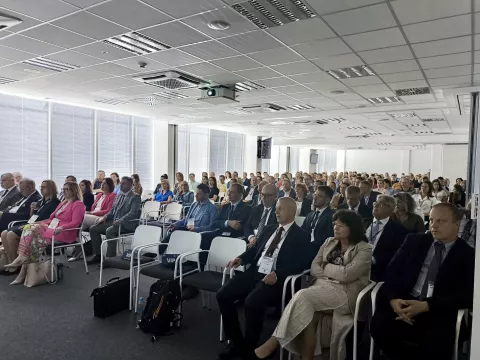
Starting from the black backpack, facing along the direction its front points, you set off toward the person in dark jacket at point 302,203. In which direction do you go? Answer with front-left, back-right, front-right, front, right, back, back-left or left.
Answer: back

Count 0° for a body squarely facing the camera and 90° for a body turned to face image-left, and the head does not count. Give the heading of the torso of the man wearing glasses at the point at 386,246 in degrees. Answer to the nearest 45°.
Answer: approximately 45°

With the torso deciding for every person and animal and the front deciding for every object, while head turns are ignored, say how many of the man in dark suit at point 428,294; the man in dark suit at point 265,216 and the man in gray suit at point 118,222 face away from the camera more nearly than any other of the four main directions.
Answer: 0

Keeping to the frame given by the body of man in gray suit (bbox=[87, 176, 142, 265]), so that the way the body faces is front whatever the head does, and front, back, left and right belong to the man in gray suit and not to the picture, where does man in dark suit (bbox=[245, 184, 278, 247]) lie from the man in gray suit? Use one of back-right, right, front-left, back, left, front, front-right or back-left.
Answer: left

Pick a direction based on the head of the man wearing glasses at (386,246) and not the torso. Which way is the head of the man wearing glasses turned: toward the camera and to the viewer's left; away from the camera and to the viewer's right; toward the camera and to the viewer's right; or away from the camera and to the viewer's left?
toward the camera and to the viewer's left

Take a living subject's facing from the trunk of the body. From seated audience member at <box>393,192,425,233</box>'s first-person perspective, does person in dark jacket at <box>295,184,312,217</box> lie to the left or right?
on their right

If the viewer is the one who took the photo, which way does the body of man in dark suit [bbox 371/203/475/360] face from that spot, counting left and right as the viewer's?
facing the viewer and to the left of the viewer

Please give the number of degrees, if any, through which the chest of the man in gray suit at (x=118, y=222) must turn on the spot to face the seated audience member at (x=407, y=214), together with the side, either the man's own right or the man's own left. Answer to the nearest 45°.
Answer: approximately 90° to the man's own left

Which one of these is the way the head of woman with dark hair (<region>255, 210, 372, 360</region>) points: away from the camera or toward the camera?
toward the camera

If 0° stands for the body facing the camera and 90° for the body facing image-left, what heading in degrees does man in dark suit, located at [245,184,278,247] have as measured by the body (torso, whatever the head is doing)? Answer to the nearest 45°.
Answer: approximately 45°

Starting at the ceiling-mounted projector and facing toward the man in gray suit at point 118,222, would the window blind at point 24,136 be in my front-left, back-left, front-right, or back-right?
front-right

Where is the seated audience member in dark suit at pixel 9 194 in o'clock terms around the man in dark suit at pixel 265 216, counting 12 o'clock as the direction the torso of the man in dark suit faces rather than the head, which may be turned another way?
The seated audience member in dark suit is roughly at 2 o'clock from the man in dark suit.

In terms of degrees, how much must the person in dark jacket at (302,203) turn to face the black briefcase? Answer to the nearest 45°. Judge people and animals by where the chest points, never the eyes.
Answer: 0° — they already face it
